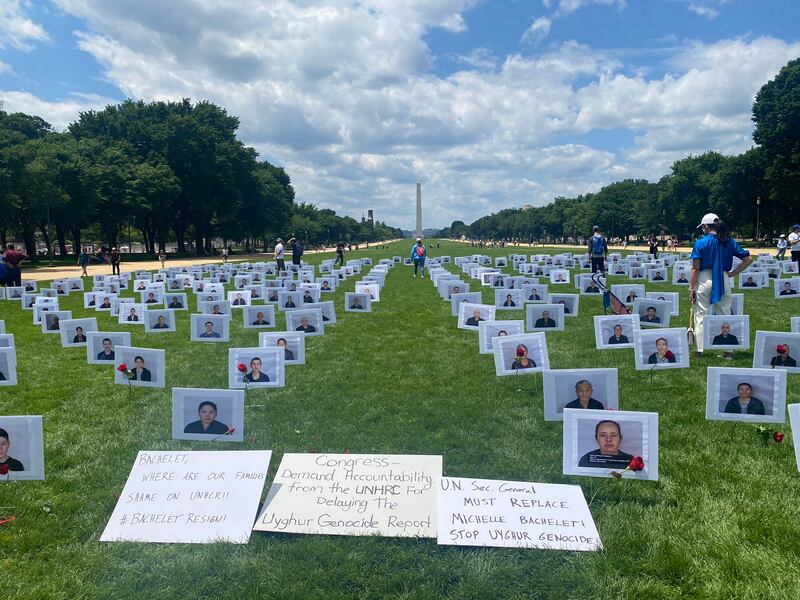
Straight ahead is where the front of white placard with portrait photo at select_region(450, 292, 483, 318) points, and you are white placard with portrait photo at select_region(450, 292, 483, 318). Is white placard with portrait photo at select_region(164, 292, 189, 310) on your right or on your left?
on your right

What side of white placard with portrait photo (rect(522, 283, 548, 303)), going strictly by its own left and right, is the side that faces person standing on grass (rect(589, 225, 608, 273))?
back

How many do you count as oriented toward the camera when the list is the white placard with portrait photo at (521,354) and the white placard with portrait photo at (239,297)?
2

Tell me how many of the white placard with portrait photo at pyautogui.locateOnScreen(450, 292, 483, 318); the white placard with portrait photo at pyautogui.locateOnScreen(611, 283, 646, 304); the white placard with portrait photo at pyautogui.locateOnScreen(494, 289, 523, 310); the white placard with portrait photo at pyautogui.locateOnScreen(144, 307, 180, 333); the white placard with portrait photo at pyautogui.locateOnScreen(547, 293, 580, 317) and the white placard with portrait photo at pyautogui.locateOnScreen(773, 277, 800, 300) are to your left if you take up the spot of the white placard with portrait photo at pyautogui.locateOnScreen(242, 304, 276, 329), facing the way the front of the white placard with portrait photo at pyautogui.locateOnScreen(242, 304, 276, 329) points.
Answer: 5

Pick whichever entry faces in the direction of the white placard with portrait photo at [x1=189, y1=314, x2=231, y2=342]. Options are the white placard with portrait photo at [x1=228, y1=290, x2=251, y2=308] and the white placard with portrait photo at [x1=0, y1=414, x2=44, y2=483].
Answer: the white placard with portrait photo at [x1=228, y1=290, x2=251, y2=308]

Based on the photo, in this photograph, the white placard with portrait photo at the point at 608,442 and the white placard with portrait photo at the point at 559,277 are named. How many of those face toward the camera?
2

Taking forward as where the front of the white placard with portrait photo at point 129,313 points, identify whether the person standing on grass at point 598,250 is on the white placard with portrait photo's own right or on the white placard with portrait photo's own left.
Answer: on the white placard with portrait photo's own left

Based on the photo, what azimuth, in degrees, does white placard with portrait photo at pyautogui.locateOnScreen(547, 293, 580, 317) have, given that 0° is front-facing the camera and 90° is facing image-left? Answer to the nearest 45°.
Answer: approximately 0°
